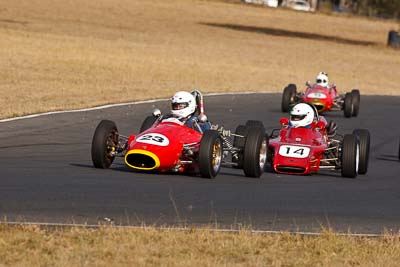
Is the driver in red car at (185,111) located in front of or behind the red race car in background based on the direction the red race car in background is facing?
in front

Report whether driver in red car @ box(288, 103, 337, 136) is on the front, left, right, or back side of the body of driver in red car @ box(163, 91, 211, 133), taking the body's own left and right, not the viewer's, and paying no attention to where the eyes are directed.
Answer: back

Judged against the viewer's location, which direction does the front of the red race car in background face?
facing the viewer

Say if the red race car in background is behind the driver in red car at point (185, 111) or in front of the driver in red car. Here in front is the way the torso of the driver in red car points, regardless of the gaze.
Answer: behind

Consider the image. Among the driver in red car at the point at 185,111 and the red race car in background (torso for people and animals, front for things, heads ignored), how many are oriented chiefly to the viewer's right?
0

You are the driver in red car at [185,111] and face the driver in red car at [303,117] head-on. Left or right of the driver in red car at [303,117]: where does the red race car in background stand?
left

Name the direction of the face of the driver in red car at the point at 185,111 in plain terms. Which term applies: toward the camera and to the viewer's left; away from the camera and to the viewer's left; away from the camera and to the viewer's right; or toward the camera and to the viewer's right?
toward the camera and to the viewer's left

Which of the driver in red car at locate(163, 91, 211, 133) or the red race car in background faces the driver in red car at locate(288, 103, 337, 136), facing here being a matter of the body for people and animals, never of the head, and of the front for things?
the red race car in background

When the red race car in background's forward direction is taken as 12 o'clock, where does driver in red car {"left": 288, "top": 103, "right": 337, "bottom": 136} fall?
The driver in red car is roughly at 12 o'clock from the red race car in background.

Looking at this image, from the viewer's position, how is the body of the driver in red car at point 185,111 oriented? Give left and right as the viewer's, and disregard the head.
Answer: facing the viewer and to the left of the viewer
